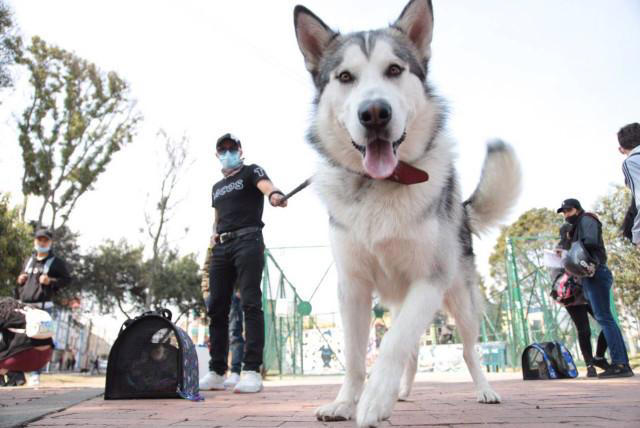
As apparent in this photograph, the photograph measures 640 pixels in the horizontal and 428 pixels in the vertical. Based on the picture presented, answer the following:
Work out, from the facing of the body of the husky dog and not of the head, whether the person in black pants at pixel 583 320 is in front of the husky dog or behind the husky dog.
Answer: behind

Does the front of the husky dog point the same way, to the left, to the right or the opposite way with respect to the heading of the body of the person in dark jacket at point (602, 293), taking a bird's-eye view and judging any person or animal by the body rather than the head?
to the left

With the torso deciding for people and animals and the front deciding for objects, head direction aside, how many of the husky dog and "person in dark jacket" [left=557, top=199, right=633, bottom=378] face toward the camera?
1

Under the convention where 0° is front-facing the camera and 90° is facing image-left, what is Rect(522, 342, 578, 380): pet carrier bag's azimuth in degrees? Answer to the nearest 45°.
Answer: approximately 45°

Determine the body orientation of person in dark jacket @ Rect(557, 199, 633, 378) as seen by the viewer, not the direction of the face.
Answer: to the viewer's left

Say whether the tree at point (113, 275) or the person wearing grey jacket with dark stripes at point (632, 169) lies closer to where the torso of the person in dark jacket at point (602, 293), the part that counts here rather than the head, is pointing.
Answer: the tree

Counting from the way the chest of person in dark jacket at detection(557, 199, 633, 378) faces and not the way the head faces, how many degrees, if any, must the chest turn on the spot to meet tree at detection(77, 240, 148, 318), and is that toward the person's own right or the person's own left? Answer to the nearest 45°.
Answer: approximately 45° to the person's own right

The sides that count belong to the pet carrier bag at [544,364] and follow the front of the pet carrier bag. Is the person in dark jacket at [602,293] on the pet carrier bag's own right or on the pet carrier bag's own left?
on the pet carrier bag's own left

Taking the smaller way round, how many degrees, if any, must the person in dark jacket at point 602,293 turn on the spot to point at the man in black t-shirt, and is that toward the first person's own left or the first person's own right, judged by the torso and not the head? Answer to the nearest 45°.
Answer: approximately 45° to the first person's own left

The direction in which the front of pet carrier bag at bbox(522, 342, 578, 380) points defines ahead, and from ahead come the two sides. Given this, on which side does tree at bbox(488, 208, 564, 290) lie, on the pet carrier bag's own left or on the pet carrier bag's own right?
on the pet carrier bag's own right
